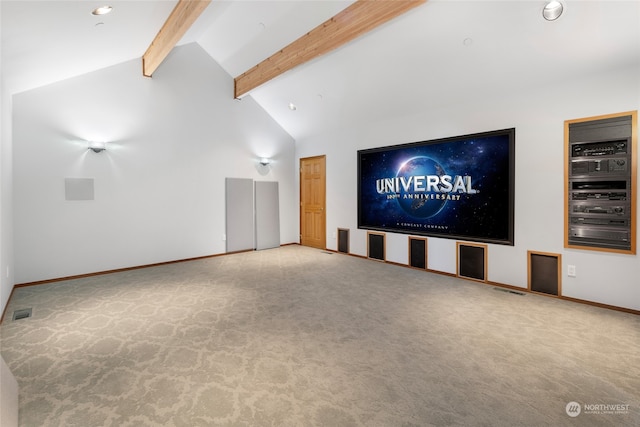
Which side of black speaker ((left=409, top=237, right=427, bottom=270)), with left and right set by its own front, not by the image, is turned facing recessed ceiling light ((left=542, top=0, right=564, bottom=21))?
left

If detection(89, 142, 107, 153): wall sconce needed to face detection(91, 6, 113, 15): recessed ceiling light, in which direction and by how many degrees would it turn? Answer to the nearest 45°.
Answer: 0° — it already faces it

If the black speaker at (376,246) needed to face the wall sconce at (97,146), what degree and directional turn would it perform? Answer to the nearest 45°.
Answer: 0° — it already faces it

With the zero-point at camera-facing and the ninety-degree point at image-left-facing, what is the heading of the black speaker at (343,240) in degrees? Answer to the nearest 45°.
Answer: approximately 45°

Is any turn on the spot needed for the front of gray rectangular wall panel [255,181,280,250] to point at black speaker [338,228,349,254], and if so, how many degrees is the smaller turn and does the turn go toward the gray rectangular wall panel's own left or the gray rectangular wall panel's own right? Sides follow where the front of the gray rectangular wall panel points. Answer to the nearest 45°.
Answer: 0° — it already faces it

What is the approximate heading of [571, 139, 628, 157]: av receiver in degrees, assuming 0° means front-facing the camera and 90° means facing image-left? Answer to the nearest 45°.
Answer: approximately 0°

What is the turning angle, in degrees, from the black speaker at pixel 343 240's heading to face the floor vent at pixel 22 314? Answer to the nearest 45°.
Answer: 0° — it already faces it

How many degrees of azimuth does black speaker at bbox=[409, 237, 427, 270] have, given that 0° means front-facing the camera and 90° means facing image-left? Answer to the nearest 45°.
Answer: approximately 45°

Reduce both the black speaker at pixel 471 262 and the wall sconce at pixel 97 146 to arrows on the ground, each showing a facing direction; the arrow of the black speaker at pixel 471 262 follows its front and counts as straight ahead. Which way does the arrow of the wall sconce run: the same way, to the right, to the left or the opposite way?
to the left

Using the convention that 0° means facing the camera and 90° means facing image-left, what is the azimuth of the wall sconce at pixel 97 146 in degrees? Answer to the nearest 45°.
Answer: approximately 0°
